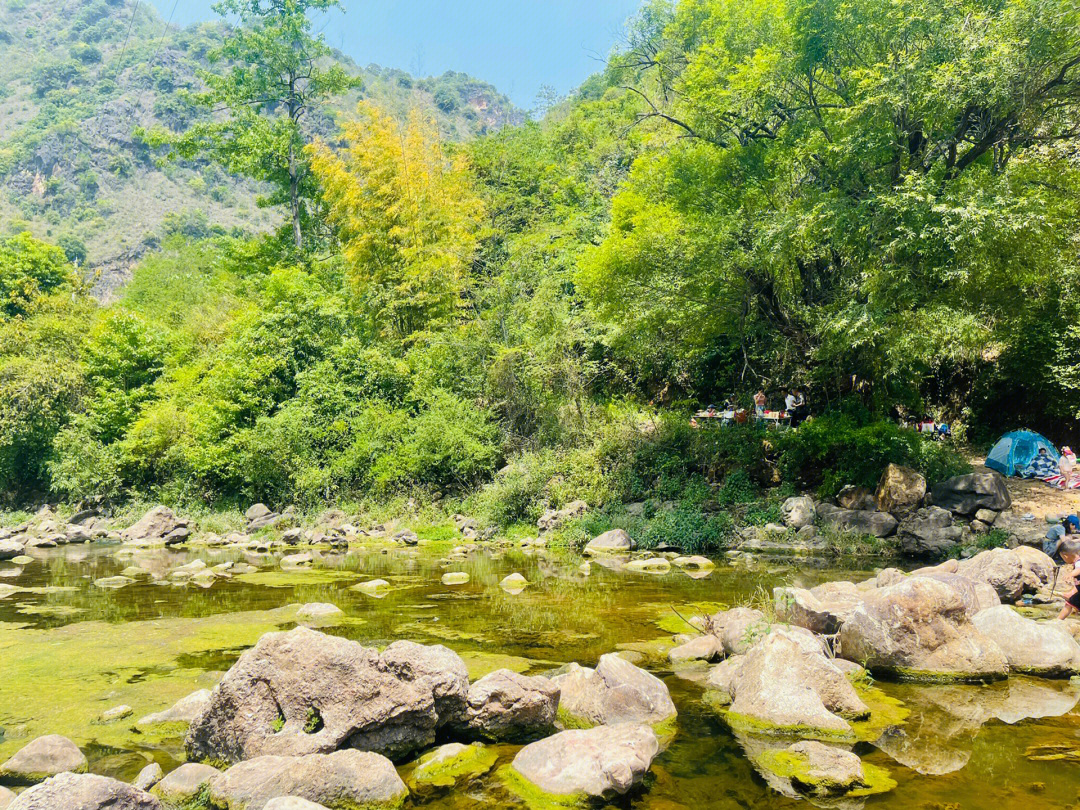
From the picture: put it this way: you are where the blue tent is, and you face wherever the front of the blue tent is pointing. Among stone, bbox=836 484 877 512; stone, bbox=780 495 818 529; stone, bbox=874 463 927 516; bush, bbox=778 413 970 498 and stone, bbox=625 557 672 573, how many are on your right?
5

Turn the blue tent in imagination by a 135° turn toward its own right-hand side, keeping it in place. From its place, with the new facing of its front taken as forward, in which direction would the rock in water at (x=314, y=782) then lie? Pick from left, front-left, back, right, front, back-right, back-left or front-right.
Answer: left

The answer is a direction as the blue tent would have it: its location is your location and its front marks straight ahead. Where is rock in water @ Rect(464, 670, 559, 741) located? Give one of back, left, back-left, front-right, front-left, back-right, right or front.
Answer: front-right

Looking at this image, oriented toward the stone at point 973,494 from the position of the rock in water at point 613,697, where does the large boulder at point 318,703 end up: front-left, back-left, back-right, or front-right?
back-left

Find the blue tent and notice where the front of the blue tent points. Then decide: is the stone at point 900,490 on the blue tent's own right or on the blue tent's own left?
on the blue tent's own right

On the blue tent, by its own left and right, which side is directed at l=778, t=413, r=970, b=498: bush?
right

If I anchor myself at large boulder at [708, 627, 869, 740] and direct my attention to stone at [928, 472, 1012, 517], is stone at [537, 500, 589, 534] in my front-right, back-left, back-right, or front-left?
front-left

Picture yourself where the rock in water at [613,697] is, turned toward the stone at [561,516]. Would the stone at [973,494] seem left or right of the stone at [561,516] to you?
right

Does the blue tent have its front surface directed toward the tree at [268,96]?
no
